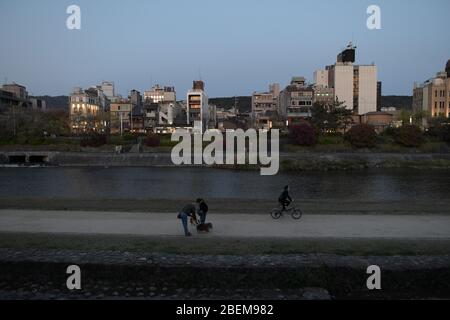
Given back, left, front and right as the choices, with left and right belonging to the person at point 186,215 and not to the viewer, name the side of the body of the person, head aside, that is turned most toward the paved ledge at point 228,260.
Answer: right

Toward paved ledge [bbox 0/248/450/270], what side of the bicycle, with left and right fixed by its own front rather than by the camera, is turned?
right

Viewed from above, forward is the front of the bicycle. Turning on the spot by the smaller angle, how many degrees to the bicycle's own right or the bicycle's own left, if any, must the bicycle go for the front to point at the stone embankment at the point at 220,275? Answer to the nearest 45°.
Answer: approximately 90° to the bicycle's own right

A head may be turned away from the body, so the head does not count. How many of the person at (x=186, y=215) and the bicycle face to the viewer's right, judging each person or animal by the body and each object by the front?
2

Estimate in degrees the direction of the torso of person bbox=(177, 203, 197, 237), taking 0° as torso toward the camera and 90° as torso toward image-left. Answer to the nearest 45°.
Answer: approximately 270°

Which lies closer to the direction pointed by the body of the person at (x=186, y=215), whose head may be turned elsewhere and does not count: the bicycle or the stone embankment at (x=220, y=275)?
the bicycle

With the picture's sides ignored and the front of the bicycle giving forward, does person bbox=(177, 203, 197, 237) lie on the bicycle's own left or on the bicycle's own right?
on the bicycle's own right

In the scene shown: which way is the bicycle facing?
to the viewer's right
